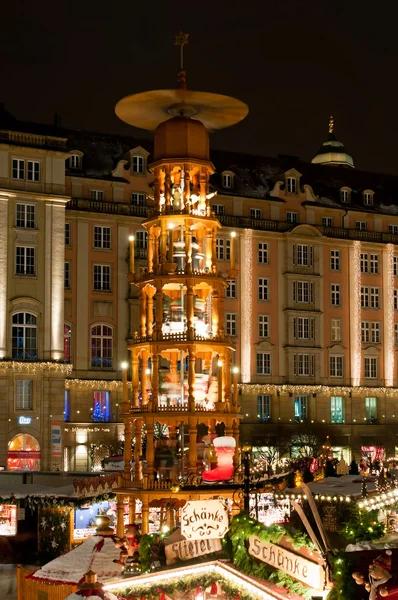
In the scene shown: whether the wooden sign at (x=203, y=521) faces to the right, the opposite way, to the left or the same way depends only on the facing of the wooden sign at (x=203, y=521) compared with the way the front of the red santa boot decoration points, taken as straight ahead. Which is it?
to the left

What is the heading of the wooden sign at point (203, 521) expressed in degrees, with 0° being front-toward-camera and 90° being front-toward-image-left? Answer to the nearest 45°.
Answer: approximately 0°

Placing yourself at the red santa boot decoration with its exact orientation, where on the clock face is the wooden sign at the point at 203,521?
The wooden sign is roughly at 9 o'clock from the red santa boot decoration.

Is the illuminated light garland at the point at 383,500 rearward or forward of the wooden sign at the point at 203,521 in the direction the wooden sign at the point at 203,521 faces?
rearward

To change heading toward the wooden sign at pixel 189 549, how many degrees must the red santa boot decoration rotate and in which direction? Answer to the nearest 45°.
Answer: approximately 90° to its left

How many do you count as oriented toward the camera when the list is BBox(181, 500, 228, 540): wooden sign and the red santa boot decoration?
1

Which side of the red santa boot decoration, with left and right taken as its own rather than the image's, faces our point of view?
left

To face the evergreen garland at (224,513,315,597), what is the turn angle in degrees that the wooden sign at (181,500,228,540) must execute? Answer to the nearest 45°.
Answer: approximately 45° to its left

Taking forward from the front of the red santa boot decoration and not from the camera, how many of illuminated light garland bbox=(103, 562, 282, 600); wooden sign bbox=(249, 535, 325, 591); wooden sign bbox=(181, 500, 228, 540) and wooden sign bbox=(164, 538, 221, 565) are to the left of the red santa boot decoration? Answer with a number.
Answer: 4
